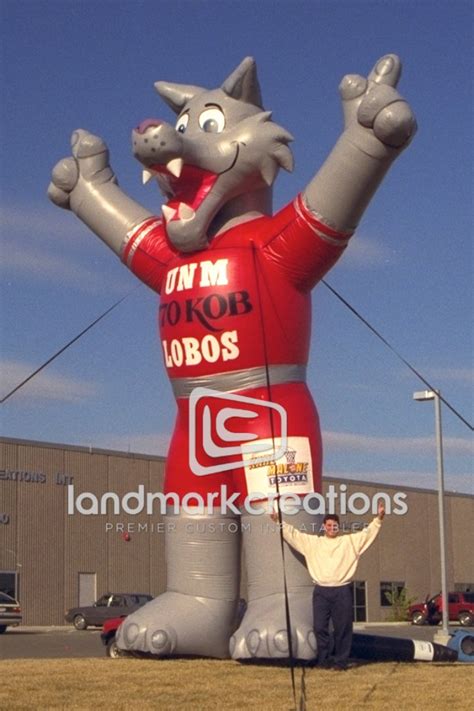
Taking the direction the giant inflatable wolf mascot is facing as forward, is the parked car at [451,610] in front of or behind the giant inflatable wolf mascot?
behind

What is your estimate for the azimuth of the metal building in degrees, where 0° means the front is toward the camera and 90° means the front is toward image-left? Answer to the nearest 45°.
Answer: approximately 315°

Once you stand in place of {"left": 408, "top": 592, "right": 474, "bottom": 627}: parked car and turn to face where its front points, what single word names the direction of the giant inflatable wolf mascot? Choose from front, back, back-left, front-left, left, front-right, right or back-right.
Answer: left

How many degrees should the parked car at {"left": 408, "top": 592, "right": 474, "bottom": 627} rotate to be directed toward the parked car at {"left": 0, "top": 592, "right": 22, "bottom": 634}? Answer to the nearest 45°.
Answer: approximately 45° to its left

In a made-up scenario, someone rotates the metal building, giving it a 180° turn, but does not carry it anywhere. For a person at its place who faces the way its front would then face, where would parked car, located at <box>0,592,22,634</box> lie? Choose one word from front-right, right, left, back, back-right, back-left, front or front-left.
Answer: back-left

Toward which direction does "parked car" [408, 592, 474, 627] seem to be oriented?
to the viewer's left

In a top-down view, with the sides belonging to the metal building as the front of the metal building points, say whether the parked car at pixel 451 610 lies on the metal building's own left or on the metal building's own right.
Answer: on the metal building's own left

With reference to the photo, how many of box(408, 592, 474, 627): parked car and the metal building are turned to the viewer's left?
1

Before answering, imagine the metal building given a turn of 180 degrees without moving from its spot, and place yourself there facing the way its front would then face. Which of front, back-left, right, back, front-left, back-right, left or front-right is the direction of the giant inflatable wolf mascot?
back-left

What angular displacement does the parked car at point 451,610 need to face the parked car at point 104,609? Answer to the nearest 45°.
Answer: approximately 45° to its left
